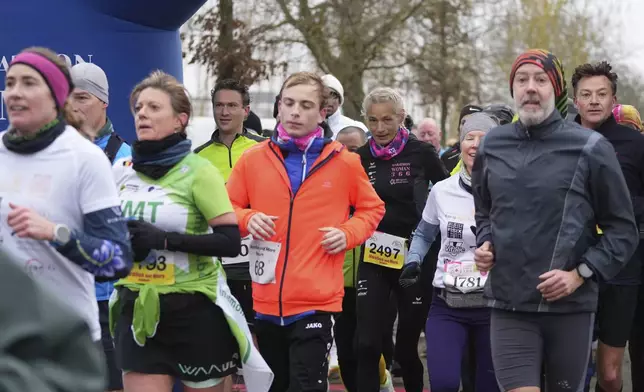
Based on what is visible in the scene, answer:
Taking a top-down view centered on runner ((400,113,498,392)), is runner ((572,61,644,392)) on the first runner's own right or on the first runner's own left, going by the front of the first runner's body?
on the first runner's own left

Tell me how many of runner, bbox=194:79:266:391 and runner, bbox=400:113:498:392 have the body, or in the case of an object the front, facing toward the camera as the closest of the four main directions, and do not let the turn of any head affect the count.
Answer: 2

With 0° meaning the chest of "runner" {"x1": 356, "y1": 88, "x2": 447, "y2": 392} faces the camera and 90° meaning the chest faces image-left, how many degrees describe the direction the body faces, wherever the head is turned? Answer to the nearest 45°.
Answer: approximately 0°

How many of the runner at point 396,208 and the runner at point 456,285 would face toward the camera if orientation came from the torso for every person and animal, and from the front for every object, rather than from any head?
2

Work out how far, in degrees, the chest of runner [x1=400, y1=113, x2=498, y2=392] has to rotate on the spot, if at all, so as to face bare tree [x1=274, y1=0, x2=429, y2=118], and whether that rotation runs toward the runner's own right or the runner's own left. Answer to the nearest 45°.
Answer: approximately 180°

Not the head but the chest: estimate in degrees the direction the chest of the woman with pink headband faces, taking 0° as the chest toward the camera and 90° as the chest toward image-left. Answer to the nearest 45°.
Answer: approximately 45°

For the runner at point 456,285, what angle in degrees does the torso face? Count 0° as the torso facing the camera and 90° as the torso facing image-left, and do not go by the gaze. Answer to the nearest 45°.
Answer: approximately 0°

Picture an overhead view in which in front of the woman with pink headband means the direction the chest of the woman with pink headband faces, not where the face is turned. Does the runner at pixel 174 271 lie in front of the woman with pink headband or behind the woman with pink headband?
behind

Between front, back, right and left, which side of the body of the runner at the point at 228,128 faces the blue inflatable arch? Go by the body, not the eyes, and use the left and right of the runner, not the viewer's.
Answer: right
